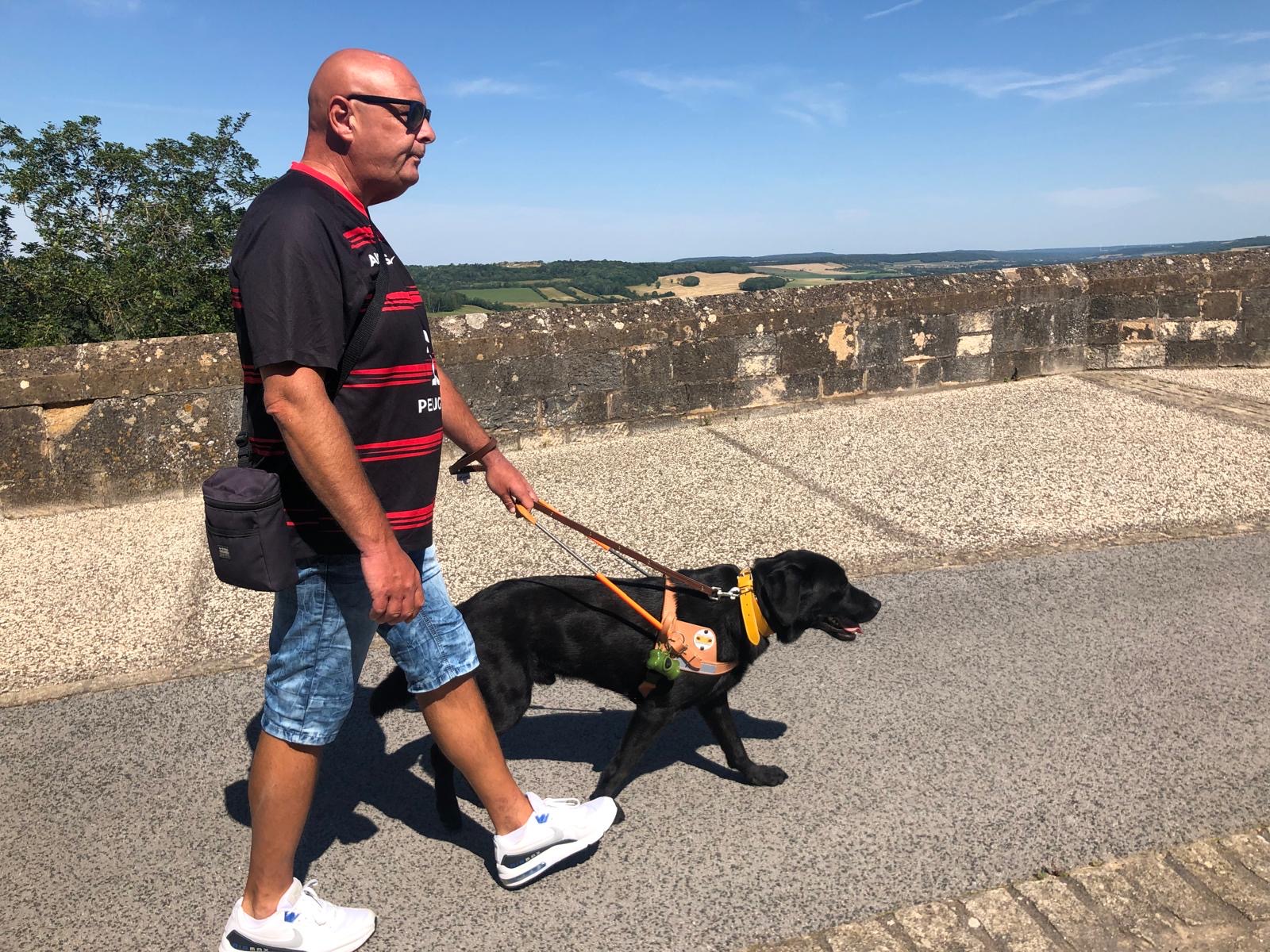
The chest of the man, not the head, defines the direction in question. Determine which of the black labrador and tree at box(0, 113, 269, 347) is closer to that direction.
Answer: the black labrador

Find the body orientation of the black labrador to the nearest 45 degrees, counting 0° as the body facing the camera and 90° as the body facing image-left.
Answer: approximately 270°

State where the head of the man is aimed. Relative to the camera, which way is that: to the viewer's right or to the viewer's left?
to the viewer's right

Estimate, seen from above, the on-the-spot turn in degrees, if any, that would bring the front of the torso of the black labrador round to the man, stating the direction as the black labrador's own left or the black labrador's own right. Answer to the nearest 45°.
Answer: approximately 135° to the black labrador's own right

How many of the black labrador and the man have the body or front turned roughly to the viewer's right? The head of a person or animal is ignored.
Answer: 2

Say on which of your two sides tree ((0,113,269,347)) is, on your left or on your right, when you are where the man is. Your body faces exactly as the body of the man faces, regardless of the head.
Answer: on your left

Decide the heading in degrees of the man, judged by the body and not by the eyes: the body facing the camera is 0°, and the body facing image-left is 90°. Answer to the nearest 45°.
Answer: approximately 270°

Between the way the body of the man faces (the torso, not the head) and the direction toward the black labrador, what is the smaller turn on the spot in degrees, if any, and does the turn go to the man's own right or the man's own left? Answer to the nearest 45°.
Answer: approximately 45° to the man's own left
